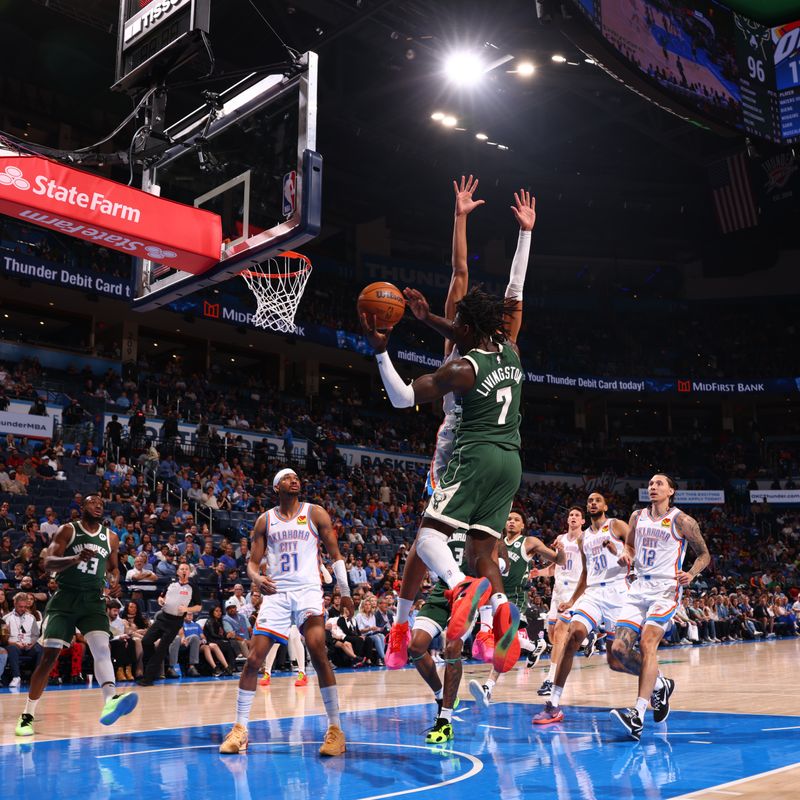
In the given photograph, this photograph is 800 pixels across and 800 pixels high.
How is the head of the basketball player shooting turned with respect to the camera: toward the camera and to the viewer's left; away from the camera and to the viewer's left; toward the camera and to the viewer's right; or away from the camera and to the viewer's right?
away from the camera and to the viewer's left

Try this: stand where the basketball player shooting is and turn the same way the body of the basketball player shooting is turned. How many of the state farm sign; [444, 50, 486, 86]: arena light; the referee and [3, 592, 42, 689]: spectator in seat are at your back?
0

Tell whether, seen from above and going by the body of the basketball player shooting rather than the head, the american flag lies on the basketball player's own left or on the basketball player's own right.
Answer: on the basketball player's own right

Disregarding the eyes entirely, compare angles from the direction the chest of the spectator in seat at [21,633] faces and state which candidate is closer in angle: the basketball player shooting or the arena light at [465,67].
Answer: the basketball player shooting

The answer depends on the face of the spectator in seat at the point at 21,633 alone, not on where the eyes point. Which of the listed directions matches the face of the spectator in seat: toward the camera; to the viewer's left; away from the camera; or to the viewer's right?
toward the camera

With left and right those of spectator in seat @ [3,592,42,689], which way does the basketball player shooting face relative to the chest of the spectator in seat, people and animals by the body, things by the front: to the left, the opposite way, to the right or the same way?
the opposite way

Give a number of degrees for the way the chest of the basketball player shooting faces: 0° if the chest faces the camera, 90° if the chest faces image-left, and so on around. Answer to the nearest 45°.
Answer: approximately 135°

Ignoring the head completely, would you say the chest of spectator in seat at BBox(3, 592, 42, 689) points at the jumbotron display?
no

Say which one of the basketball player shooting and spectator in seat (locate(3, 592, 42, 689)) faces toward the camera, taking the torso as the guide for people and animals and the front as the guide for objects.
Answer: the spectator in seat

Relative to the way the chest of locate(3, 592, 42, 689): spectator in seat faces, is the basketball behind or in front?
in front

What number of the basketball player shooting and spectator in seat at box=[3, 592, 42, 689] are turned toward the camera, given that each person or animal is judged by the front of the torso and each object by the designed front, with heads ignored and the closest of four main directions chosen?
1

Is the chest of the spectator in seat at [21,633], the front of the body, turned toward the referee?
no

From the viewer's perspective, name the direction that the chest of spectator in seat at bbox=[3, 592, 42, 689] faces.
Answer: toward the camera

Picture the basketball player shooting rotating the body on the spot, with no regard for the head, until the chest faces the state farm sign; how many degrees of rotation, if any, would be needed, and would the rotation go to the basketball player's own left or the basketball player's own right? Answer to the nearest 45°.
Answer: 0° — they already face it
